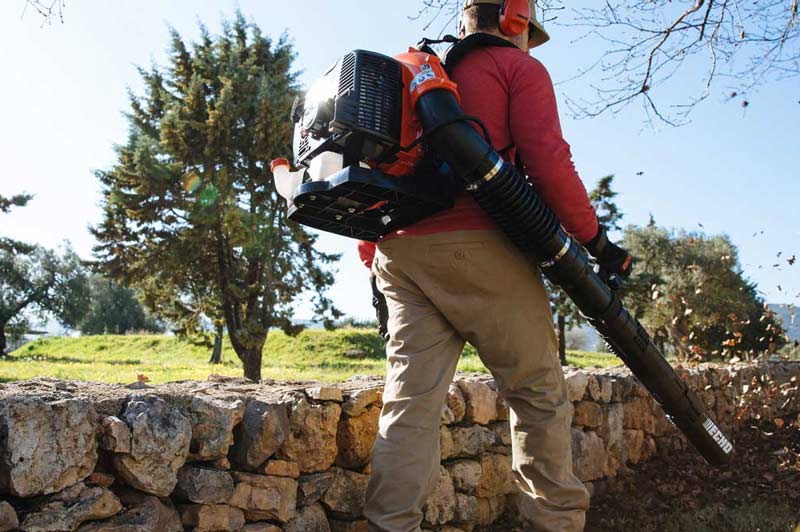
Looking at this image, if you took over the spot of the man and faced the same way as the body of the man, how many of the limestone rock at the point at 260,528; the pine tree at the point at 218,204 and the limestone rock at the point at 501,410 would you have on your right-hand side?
0

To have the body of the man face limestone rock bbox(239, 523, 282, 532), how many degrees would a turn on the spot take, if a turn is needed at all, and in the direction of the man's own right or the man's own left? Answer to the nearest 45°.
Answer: approximately 135° to the man's own left

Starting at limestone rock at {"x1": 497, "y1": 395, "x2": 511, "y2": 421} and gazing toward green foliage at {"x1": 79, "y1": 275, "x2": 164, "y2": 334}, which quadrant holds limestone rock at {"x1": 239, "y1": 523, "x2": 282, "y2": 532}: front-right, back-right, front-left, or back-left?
back-left

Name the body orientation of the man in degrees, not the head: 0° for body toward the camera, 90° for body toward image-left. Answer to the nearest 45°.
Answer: approximately 225°

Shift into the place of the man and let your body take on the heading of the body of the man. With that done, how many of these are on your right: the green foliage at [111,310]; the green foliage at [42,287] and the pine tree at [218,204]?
0

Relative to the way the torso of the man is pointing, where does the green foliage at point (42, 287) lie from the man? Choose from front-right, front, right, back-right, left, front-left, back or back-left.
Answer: left

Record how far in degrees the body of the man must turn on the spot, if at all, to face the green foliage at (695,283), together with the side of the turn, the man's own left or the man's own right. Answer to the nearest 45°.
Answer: approximately 45° to the man's own left

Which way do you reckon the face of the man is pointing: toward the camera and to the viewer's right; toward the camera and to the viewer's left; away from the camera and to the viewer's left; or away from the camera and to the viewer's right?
away from the camera and to the viewer's right
